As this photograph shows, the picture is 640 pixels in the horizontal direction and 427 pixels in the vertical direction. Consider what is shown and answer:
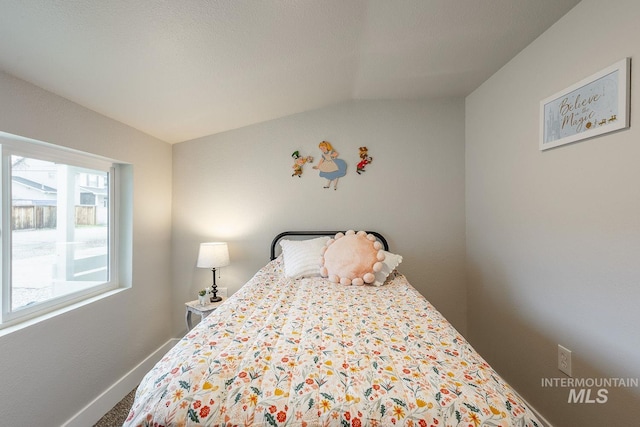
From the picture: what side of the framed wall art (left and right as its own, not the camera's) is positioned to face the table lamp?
front

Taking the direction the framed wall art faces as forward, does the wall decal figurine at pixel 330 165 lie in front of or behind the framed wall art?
in front

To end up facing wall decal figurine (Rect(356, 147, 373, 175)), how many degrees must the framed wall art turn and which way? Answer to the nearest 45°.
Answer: approximately 45° to its right

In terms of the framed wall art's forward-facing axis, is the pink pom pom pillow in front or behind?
in front

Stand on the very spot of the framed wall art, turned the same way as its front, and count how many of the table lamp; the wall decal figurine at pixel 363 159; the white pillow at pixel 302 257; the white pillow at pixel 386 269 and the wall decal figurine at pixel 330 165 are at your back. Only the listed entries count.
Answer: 0

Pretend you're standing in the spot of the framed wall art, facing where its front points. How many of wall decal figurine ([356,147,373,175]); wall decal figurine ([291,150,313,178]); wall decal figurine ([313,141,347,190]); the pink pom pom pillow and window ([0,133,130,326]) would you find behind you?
0

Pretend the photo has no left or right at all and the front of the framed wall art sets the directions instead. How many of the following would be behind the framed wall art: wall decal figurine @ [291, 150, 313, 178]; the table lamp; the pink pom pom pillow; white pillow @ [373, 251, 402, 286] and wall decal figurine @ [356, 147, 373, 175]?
0

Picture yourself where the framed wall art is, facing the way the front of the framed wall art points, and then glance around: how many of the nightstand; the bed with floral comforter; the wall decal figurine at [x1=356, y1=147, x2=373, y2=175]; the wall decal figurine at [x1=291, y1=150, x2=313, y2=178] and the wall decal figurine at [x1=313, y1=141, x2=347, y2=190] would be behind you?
0

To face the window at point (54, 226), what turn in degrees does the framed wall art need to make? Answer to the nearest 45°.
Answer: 0° — it already faces it

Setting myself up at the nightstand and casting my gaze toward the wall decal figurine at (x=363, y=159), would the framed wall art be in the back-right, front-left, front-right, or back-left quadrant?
front-right

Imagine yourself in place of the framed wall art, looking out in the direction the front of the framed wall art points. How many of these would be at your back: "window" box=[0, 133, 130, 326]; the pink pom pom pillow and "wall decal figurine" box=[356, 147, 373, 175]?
0

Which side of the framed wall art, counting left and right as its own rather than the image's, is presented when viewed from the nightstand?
front
